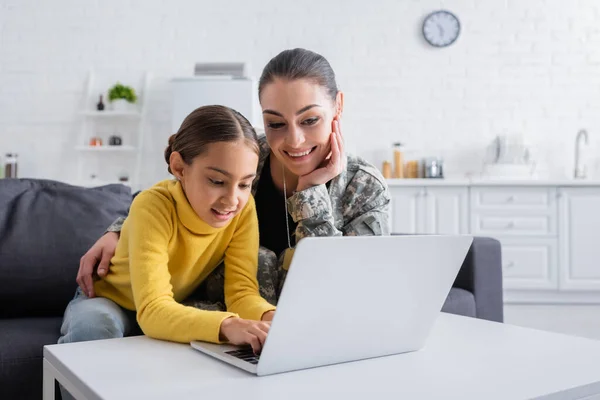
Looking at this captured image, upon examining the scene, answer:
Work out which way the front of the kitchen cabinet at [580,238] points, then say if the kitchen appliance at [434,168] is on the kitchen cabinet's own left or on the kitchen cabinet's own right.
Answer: on the kitchen cabinet's own right

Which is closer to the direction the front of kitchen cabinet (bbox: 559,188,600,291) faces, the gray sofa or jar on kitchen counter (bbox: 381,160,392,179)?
the gray sofa

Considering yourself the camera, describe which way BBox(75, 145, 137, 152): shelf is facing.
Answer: facing the viewer

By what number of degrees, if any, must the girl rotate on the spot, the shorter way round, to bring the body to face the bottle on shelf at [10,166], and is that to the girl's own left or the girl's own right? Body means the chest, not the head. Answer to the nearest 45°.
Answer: approximately 135° to the girl's own left

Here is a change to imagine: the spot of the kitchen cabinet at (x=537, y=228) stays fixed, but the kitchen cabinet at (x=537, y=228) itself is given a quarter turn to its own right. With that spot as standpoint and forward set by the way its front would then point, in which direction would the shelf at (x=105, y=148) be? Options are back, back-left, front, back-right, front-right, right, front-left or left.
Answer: front

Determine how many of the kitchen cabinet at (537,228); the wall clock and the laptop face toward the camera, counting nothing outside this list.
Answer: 2

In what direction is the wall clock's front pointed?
toward the camera

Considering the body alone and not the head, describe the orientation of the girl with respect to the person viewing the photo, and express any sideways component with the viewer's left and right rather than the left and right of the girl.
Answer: facing the viewer and to the right of the viewer

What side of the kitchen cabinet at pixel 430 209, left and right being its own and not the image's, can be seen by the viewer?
front

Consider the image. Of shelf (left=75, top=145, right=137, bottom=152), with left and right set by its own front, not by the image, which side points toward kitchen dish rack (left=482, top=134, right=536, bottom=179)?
left

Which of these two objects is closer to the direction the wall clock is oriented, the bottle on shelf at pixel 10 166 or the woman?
the woman

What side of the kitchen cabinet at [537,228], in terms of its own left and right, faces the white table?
front

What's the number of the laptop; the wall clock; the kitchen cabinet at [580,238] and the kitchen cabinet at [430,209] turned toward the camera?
3
